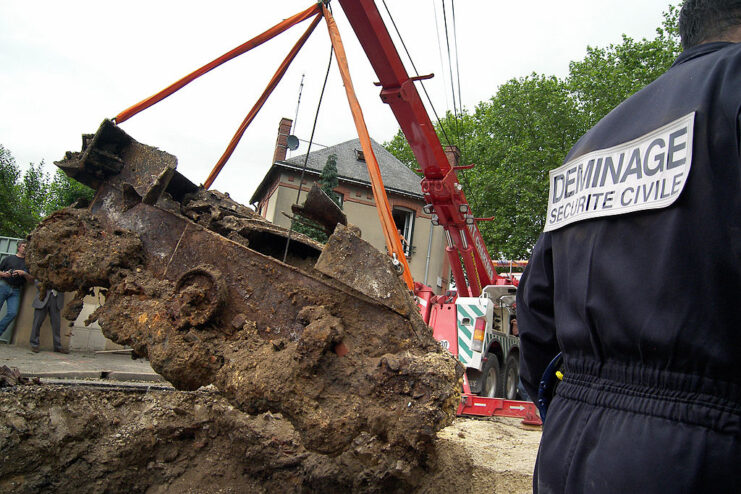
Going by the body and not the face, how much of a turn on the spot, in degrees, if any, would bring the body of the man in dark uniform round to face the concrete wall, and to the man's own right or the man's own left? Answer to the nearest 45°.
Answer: approximately 90° to the man's own left

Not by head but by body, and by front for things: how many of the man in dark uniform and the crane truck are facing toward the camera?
0

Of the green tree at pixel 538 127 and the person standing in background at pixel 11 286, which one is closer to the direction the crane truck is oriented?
the green tree

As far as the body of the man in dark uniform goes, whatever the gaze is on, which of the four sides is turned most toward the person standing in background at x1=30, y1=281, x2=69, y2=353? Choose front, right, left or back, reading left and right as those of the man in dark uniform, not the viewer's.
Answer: left

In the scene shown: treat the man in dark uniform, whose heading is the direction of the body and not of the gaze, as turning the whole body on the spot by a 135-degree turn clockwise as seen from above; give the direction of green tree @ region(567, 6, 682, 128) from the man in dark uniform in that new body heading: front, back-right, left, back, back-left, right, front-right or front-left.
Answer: back

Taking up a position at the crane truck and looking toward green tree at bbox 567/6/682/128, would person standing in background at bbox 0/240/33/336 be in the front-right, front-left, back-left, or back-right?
back-left

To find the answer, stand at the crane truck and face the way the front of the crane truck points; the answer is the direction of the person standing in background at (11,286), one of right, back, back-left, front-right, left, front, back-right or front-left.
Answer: back-left

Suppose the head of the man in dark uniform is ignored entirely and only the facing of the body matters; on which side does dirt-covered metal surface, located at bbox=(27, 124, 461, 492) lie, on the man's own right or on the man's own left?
on the man's own left

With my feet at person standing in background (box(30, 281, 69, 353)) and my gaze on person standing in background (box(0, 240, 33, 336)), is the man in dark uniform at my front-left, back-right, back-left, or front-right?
back-left

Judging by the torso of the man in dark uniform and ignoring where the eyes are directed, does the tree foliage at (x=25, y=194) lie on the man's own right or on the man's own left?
on the man's own left

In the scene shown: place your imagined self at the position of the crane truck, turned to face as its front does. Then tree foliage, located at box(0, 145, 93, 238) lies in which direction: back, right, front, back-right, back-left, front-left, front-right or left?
left

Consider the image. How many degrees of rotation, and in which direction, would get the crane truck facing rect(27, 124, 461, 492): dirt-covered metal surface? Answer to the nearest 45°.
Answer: approximately 135° to its right

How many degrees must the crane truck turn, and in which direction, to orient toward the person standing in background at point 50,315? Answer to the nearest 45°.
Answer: approximately 135° to its left

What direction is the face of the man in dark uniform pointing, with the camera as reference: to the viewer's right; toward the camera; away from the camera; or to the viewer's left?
away from the camera

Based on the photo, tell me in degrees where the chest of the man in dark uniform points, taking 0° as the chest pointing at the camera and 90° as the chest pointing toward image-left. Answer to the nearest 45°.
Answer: approximately 225°
